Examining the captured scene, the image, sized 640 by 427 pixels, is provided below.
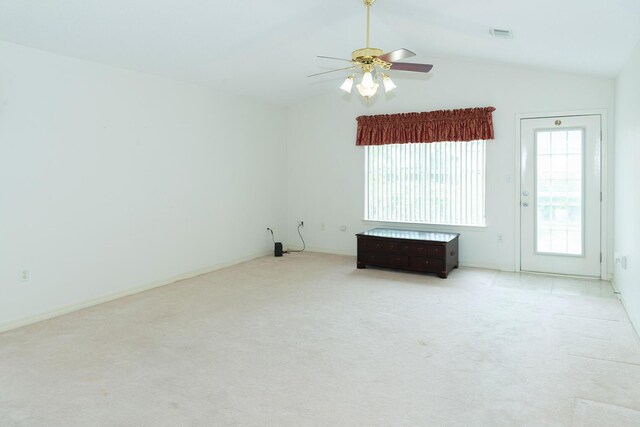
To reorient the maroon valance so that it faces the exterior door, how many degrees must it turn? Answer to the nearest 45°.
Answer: approximately 90° to its left

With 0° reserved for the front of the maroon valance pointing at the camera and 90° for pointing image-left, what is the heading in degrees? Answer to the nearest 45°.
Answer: approximately 0°
